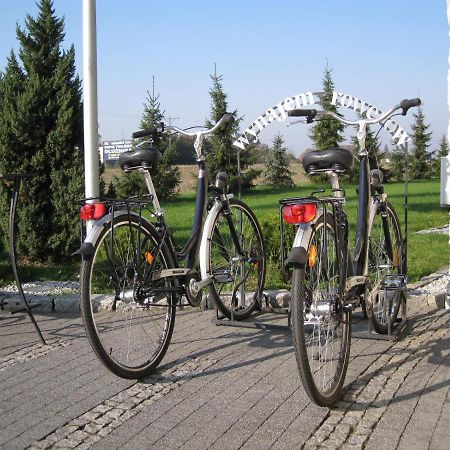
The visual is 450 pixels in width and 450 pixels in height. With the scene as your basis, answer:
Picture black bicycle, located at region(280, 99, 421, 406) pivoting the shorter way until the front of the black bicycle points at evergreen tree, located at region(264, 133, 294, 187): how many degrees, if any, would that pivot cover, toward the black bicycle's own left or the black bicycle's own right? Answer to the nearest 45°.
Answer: approximately 45° to the black bicycle's own left

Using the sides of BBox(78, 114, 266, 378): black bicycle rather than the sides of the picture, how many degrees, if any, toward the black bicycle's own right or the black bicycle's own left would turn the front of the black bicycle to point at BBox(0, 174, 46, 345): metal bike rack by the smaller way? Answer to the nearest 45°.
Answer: approximately 90° to the black bicycle's own left

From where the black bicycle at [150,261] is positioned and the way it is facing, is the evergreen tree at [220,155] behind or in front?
in front

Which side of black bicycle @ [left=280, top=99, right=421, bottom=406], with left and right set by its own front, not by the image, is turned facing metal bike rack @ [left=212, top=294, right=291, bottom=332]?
left

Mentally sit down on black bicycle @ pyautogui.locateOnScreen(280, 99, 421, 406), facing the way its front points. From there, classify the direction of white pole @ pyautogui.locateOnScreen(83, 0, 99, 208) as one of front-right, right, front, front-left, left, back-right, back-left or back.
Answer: left

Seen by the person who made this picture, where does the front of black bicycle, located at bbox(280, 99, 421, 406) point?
facing away from the viewer and to the right of the viewer

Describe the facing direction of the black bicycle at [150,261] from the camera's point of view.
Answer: facing away from the viewer and to the right of the viewer

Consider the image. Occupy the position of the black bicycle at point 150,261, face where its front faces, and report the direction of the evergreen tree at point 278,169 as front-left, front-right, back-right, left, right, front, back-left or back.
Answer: front-left

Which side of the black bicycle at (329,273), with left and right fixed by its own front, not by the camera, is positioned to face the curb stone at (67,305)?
left

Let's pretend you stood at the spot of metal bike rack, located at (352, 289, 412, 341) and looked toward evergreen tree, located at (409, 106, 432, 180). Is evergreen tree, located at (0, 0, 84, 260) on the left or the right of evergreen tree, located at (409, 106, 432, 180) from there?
left
